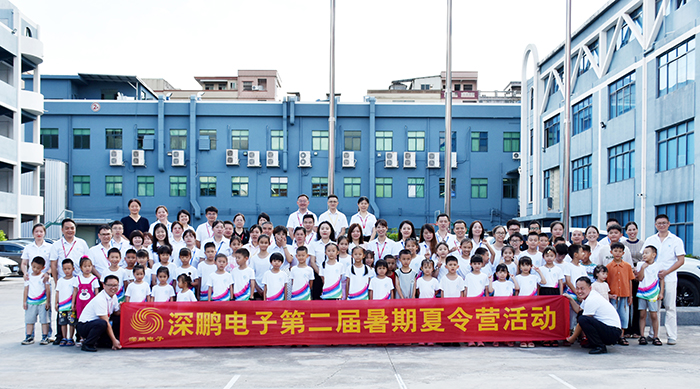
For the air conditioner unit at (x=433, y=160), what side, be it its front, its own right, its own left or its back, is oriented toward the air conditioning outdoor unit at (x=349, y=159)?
right

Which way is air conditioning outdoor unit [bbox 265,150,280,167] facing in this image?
toward the camera

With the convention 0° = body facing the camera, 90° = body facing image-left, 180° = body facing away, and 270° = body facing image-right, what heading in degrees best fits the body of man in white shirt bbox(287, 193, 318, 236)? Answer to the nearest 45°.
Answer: approximately 0°

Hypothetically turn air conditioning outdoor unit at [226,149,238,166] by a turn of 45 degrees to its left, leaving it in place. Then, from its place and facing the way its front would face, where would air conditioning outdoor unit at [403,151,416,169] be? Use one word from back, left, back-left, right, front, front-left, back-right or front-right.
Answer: front-left

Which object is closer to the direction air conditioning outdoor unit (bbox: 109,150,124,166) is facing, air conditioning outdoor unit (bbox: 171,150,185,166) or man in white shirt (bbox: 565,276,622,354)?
the man in white shirt

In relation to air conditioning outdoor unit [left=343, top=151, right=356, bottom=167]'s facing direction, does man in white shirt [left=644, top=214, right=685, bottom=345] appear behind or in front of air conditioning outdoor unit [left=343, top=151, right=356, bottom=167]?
in front

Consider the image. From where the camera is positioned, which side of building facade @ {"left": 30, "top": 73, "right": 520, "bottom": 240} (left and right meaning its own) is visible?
front

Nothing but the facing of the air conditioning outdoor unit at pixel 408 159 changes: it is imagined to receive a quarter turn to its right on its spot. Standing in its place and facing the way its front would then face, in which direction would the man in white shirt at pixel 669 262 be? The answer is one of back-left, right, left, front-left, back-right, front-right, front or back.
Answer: left

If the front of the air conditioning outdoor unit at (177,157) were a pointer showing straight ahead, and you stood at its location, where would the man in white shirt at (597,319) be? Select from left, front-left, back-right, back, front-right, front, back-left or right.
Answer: front

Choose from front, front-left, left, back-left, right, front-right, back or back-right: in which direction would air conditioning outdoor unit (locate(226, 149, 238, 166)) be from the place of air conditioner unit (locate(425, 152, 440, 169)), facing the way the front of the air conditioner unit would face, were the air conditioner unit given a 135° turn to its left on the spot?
back-left

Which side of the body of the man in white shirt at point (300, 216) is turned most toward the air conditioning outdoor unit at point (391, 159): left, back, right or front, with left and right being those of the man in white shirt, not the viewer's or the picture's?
back

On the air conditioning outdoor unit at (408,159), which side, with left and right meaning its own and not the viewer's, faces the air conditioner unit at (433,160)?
left

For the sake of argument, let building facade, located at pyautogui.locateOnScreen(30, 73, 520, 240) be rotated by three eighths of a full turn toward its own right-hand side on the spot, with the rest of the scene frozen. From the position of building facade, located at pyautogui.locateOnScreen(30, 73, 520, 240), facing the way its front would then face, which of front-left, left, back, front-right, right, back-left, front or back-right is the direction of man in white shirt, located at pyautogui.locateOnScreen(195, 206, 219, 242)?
back-left

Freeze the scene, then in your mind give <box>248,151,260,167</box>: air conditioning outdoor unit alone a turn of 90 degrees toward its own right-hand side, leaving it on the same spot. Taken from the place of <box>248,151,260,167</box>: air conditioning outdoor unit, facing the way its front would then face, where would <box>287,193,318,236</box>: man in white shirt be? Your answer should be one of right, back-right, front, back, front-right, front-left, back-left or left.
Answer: left

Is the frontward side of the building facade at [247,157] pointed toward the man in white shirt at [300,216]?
yes

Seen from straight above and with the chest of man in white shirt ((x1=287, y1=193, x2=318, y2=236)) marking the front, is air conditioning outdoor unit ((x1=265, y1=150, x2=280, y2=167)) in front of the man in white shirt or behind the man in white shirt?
behind

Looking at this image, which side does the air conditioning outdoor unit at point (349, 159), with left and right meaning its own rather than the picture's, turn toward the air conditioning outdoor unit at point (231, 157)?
right

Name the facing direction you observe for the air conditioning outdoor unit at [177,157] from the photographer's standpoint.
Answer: facing the viewer

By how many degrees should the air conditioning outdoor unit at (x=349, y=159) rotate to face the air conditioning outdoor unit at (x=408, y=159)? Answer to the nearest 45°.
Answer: approximately 90° to its left
